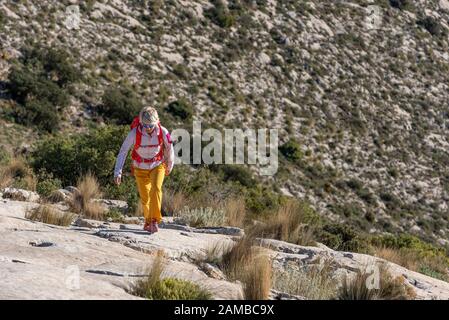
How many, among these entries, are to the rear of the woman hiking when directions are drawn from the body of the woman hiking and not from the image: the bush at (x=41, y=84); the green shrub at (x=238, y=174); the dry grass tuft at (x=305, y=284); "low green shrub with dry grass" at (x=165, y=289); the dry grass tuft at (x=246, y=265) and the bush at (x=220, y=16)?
3

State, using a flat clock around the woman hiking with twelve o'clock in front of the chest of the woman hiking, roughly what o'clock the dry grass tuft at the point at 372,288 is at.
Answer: The dry grass tuft is roughly at 11 o'clock from the woman hiking.

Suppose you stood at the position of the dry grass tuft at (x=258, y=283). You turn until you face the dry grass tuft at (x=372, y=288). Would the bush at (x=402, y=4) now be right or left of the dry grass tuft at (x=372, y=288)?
left

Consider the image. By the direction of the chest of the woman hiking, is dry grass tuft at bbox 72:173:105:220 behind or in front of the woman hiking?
behind

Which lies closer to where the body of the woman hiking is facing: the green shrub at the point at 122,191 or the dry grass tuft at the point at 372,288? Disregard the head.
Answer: the dry grass tuft

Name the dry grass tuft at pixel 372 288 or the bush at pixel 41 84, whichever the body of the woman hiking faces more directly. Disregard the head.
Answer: the dry grass tuft

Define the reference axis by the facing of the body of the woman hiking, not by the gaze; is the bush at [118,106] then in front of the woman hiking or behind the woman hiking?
behind

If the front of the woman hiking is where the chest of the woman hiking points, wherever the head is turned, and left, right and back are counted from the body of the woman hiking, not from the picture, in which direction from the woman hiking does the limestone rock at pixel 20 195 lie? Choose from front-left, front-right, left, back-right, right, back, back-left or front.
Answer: back-right

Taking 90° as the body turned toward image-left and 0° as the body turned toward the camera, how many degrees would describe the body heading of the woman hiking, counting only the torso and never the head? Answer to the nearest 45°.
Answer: approximately 0°

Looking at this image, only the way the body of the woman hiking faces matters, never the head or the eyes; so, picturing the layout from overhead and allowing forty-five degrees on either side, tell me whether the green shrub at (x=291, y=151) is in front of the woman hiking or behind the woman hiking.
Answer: behind
